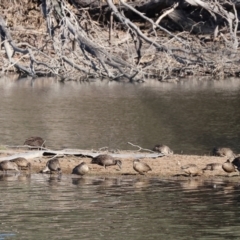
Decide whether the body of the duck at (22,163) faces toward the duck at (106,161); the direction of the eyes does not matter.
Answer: yes
